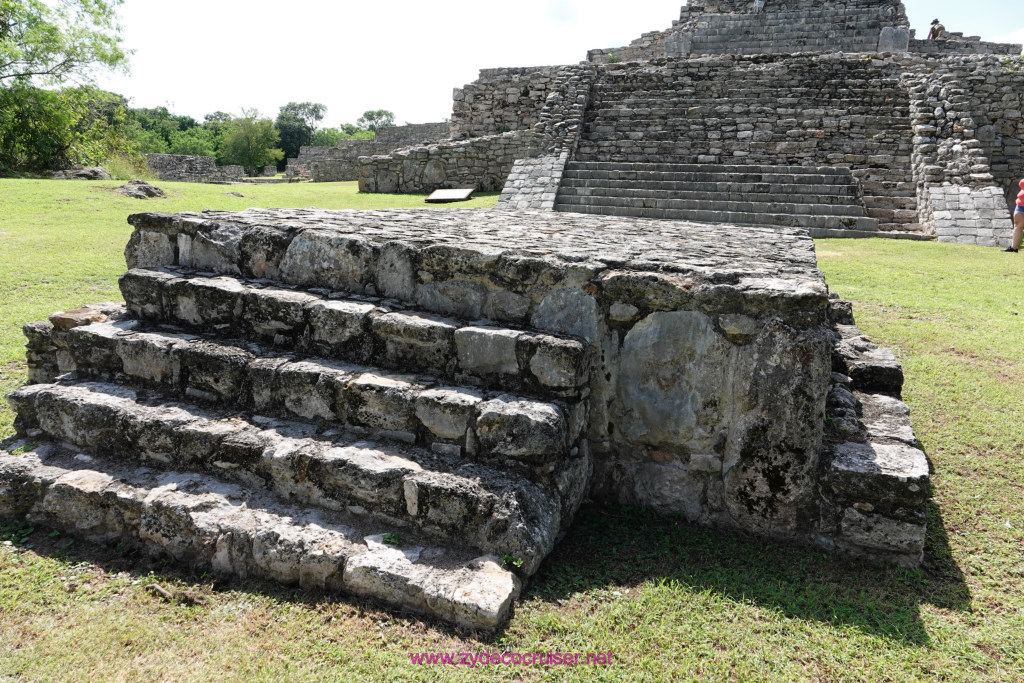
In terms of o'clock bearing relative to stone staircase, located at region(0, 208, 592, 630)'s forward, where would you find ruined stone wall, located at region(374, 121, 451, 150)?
The ruined stone wall is roughly at 5 o'clock from the stone staircase.

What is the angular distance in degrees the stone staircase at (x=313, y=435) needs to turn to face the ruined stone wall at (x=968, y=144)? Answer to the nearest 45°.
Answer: approximately 180°

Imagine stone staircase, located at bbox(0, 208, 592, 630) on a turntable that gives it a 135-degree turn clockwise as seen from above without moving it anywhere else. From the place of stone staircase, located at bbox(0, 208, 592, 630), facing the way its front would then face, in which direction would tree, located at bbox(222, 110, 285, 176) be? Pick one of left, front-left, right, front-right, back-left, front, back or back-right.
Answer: front

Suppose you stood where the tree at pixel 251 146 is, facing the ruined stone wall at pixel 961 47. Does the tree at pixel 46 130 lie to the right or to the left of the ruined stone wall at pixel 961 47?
right

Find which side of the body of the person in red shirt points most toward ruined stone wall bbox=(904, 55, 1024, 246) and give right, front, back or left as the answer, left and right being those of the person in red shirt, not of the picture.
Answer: right

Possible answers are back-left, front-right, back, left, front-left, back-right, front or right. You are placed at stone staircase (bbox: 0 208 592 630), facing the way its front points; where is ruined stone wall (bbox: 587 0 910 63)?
back

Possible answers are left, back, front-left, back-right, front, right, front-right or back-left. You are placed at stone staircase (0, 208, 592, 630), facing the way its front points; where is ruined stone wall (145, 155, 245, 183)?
back-right

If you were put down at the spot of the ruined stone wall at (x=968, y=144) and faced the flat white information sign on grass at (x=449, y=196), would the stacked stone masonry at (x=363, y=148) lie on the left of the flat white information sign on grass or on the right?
right

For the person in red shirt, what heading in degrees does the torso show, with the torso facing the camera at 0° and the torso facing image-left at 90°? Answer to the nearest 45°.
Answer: approximately 90°
